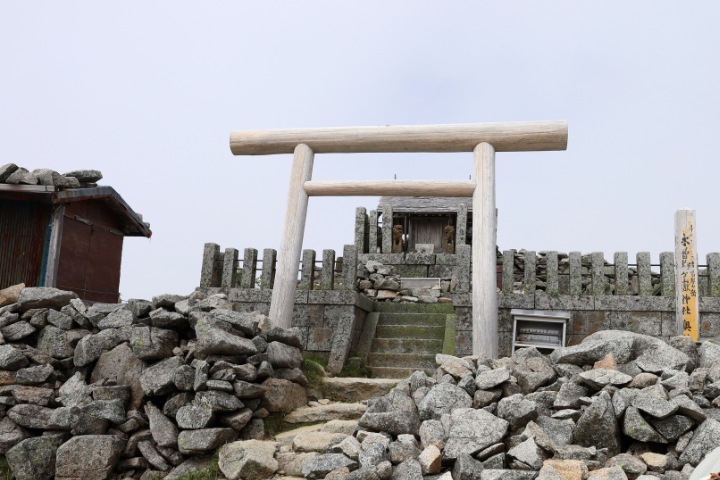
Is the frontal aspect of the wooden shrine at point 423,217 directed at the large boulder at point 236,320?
yes

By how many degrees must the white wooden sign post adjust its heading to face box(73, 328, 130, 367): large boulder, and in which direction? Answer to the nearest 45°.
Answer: approximately 45° to its right

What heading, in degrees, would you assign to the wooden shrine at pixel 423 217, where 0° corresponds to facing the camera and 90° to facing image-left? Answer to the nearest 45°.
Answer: approximately 0°

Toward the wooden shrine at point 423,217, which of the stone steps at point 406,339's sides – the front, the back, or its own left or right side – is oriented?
back

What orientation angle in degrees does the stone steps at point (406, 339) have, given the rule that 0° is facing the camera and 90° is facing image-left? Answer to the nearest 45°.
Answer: approximately 0°

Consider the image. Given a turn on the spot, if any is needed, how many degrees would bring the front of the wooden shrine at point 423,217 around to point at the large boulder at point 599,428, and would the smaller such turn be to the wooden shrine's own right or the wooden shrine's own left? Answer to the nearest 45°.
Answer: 0° — it already faces it

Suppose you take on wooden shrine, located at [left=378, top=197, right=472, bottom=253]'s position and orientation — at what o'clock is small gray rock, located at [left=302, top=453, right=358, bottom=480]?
The small gray rock is roughly at 12 o'clock from the wooden shrine.

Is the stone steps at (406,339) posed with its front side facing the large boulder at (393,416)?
yes
